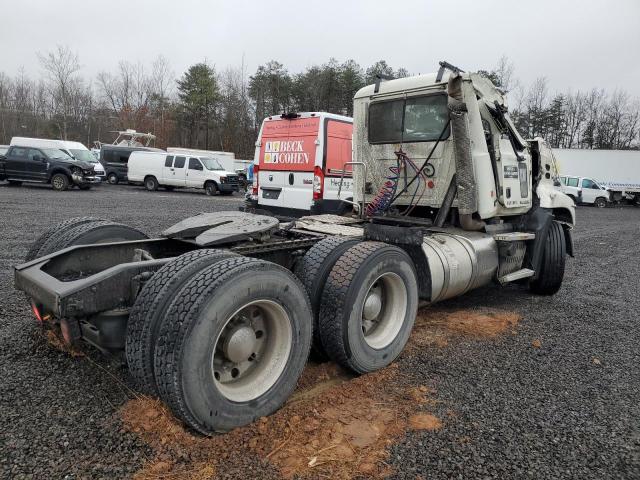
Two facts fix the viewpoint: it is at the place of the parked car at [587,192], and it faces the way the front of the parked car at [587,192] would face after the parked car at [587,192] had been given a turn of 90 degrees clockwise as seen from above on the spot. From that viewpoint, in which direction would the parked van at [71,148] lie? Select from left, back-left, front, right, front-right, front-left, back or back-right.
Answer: front-right

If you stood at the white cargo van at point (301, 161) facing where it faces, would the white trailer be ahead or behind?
ahead

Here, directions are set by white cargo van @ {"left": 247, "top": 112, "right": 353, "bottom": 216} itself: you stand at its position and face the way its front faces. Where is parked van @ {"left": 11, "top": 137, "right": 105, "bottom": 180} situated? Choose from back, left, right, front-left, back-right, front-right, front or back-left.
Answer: left

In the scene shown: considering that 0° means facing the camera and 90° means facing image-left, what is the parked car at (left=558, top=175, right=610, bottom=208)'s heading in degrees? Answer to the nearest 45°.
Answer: approximately 270°

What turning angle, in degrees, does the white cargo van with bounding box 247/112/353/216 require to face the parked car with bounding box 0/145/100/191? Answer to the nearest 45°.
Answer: approximately 90° to its left

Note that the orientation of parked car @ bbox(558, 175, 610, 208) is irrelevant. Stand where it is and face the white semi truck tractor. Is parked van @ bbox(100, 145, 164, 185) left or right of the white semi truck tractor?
right

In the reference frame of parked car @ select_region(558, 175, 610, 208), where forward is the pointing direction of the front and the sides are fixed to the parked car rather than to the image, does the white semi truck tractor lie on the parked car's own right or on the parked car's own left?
on the parked car's own right

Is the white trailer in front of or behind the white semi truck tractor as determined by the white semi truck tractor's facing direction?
in front

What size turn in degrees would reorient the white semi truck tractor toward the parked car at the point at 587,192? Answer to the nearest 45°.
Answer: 0° — it already faces it

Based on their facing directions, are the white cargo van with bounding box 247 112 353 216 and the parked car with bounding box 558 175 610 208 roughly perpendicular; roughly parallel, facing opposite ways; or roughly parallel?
roughly perpendicular

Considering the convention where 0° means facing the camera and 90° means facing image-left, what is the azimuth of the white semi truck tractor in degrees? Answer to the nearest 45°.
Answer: approximately 225°

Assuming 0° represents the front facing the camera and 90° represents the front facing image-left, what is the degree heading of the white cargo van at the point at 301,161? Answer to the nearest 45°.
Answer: approximately 225°
